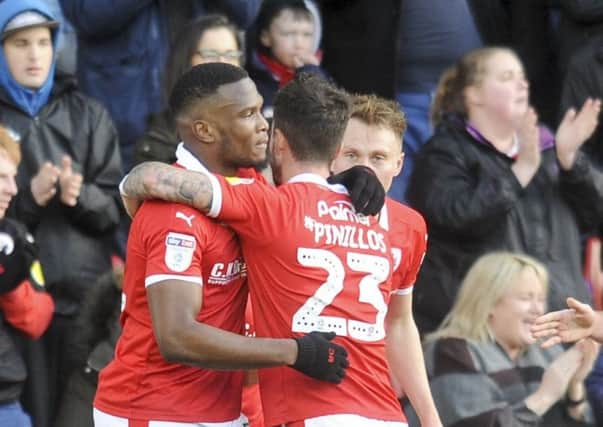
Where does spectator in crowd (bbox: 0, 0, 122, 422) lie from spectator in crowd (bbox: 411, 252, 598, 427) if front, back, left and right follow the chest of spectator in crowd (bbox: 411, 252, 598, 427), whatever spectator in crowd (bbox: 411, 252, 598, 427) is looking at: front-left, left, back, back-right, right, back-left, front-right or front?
back-right

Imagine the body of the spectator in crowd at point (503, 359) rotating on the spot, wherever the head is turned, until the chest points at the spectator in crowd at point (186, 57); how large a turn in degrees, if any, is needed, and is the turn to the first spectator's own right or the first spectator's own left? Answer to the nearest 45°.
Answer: approximately 135° to the first spectator's own right

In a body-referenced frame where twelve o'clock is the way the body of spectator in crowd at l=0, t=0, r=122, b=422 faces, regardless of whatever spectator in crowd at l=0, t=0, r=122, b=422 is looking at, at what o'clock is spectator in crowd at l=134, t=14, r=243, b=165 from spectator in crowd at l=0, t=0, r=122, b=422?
spectator in crowd at l=134, t=14, r=243, b=165 is roughly at 9 o'clock from spectator in crowd at l=0, t=0, r=122, b=422.

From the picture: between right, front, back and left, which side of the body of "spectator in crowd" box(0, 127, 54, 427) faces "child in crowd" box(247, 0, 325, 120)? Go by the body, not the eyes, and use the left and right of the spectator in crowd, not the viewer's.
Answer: left

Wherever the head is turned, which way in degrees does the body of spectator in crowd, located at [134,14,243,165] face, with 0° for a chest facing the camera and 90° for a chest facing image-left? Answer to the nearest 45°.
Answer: approximately 315°

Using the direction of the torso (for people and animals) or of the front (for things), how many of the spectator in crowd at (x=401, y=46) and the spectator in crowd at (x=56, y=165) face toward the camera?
2
